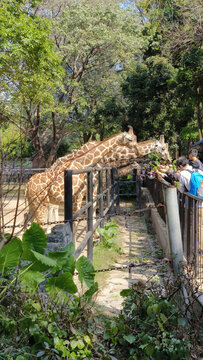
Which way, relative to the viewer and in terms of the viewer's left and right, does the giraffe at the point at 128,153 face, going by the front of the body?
facing to the right of the viewer

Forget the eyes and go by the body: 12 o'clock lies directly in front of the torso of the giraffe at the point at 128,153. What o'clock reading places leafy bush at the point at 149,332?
The leafy bush is roughly at 3 o'clock from the giraffe.

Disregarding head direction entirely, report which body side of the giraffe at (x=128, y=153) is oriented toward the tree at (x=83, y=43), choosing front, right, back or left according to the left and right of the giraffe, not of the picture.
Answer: left

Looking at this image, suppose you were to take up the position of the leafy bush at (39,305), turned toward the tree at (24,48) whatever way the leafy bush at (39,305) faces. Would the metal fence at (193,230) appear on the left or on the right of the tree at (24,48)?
right

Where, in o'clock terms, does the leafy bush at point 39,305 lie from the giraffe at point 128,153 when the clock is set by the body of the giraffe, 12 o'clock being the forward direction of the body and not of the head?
The leafy bush is roughly at 3 o'clock from the giraffe.

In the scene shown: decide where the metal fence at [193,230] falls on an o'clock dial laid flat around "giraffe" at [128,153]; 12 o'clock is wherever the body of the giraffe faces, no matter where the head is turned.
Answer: The metal fence is roughly at 3 o'clock from the giraffe.

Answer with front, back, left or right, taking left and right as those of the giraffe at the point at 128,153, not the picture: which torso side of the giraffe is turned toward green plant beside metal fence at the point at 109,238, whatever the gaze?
right
